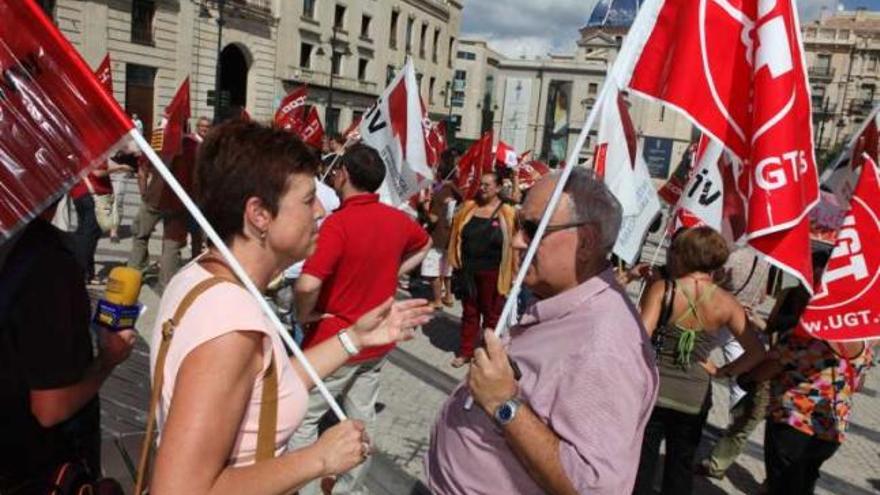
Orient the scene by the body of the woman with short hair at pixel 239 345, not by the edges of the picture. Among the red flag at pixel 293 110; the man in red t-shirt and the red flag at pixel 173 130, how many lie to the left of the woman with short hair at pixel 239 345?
3

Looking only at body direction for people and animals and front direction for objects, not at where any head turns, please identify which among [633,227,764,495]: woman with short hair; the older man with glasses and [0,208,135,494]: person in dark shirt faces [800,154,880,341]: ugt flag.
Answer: the person in dark shirt

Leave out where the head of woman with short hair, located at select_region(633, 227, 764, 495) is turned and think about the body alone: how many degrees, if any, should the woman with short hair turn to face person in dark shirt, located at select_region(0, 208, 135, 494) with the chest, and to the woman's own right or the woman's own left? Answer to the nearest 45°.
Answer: approximately 135° to the woman's own left

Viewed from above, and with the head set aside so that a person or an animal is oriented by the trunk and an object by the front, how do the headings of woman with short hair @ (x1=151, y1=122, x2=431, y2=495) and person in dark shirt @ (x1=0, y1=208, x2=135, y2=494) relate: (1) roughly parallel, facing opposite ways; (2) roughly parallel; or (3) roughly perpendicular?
roughly parallel

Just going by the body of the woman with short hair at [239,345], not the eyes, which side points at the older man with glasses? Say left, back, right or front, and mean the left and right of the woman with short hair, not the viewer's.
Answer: front

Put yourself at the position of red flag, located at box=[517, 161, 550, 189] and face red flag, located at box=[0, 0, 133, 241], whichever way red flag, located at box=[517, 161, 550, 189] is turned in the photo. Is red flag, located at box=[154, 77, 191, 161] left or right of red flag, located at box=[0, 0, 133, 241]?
right

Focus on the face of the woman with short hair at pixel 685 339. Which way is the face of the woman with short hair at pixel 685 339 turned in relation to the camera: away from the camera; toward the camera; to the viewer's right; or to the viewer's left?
away from the camera

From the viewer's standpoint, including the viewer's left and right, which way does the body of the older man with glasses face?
facing to the left of the viewer

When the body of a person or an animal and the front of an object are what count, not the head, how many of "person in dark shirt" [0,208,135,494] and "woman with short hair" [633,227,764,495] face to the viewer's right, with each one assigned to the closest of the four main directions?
1

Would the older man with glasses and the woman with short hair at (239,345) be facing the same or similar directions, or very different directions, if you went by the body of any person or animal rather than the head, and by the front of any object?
very different directions

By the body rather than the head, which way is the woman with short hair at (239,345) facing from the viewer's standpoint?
to the viewer's right

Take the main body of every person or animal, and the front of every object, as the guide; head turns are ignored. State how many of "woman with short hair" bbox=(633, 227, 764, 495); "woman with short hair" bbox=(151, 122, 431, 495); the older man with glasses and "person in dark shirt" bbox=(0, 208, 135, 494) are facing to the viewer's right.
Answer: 2

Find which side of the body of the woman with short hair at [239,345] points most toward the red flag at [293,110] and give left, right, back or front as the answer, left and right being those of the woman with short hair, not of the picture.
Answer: left

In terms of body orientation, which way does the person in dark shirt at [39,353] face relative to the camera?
to the viewer's right

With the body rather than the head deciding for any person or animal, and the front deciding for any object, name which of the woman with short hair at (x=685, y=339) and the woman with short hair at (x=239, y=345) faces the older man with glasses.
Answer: the woman with short hair at (x=239, y=345)

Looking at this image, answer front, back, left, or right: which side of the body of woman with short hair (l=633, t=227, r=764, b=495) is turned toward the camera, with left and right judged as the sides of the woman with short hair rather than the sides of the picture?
back

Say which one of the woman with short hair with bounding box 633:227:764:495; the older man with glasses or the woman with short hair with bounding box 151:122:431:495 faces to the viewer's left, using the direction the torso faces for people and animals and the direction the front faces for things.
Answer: the older man with glasses

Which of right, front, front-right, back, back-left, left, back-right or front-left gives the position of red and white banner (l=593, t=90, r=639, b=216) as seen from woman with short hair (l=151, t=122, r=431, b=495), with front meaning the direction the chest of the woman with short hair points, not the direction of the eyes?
front-left

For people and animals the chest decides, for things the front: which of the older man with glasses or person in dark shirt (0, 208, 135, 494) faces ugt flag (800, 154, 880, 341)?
the person in dark shirt
